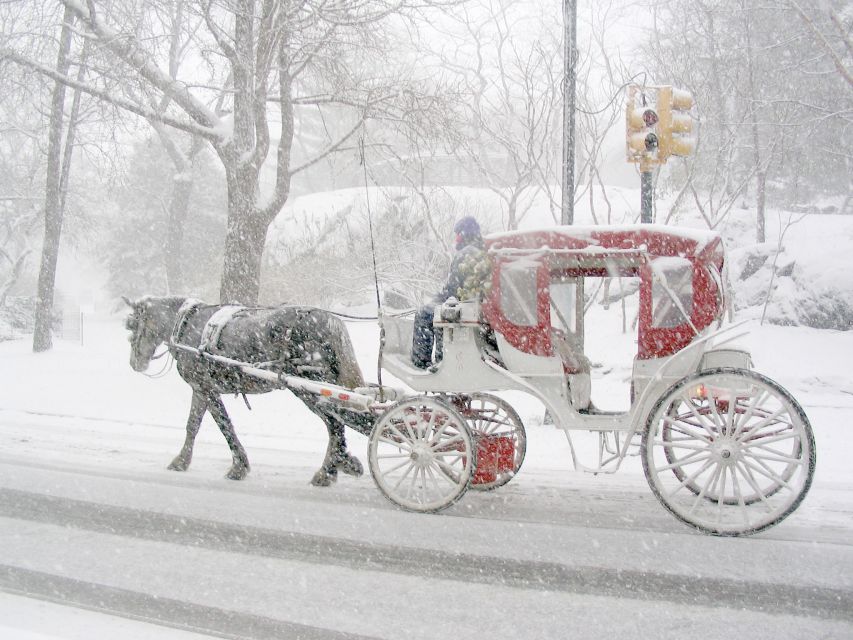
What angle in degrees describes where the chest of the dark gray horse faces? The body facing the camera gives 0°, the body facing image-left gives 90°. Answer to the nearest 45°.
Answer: approximately 90°

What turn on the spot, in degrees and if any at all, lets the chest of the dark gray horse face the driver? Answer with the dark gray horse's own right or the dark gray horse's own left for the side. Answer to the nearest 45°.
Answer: approximately 135° to the dark gray horse's own left

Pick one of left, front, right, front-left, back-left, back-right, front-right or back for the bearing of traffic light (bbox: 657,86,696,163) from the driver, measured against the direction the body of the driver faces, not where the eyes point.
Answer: back-right

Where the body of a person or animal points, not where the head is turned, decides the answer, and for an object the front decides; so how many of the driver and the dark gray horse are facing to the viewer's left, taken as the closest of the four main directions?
2

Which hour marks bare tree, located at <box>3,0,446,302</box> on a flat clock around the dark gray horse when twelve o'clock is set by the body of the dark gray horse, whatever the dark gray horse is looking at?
The bare tree is roughly at 3 o'clock from the dark gray horse.

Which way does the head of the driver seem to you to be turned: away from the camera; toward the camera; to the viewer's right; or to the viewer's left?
to the viewer's left

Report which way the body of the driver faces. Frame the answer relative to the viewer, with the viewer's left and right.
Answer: facing to the left of the viewer

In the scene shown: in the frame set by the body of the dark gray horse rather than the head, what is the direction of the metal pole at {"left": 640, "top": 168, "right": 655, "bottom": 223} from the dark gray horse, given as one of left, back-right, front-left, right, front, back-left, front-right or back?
back

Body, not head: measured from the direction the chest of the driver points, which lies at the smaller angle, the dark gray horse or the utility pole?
the dark gray horse
